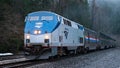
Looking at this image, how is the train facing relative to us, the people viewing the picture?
facing the viewer and to the left of the viewer
